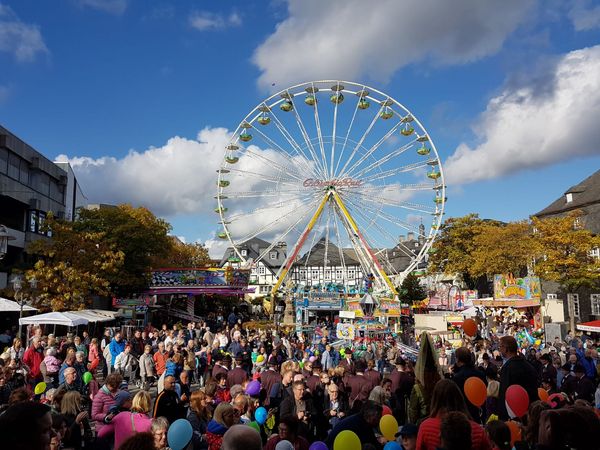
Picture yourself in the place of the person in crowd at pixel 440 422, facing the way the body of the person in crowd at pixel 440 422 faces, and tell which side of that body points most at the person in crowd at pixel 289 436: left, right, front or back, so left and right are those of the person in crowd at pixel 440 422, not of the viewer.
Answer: left

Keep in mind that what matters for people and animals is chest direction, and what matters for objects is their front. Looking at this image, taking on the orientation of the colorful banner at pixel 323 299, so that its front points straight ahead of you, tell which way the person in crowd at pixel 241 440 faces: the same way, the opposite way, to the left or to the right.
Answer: the opposite way

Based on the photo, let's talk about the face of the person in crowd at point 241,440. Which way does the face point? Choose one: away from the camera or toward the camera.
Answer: away from the camera

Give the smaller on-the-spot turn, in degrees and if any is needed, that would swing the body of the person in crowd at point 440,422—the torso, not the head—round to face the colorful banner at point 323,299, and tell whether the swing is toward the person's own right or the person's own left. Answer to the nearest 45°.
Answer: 0° — they already face it

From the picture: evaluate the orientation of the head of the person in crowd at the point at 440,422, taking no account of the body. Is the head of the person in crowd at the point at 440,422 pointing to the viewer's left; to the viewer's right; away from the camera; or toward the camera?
away from the camera

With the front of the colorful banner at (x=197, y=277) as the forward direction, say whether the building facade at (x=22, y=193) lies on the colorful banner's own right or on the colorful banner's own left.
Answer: on the colorful banner's own right

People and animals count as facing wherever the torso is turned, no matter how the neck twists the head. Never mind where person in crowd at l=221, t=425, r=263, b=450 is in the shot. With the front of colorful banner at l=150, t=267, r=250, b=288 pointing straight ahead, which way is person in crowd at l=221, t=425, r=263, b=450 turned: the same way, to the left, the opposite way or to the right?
the opposite way

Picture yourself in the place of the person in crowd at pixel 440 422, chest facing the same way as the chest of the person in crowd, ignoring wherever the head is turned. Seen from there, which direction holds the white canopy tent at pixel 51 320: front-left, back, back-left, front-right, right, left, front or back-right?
front-left

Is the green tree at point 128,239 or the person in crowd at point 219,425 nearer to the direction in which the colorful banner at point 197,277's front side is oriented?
the person in crowd

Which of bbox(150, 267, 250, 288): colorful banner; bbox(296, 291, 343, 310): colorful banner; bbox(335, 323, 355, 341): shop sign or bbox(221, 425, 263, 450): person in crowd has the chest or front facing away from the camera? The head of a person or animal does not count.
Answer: the person in crowd

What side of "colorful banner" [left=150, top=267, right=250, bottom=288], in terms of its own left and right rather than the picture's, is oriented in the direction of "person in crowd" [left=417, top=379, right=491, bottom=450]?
front

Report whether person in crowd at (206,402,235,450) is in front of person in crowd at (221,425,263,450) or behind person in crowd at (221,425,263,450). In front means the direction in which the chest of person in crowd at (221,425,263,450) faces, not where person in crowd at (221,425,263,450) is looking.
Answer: in front

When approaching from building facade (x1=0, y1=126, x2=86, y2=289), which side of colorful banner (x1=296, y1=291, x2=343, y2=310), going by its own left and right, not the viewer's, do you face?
right

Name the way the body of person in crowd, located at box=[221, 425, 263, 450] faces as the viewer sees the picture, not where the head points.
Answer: away from the camera

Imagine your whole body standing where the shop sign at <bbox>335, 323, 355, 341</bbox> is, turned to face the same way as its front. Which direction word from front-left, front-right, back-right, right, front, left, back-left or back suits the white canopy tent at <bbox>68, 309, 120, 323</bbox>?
right

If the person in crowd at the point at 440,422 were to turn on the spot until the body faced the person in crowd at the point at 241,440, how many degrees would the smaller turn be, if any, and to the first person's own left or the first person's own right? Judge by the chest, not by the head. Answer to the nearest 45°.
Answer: approximately 135° to the first person's own left
